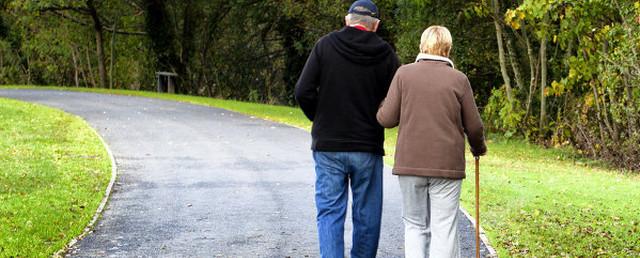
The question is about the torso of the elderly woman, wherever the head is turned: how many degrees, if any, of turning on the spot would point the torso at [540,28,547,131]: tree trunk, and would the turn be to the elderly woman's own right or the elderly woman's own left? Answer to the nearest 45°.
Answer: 0° — they already face it

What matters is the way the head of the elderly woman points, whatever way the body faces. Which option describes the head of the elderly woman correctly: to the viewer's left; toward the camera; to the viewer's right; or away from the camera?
away from the camera

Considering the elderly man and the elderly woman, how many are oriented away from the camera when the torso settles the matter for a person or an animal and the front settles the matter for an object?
2

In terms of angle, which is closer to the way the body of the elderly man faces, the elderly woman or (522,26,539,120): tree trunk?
the tree trunk

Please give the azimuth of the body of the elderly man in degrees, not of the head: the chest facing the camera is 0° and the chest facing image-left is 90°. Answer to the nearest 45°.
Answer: approximately 180°

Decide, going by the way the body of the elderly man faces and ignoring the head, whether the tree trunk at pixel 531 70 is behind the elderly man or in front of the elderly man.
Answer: in front

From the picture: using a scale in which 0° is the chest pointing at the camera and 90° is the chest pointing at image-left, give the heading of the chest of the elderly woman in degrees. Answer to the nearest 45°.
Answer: approximately 180°

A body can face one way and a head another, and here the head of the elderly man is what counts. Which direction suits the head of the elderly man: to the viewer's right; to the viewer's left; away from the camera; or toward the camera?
away from the camera

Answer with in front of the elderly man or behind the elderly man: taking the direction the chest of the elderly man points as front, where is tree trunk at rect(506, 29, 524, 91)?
in front

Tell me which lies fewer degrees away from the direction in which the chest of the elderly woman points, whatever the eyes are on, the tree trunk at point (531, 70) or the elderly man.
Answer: the tree trunk
